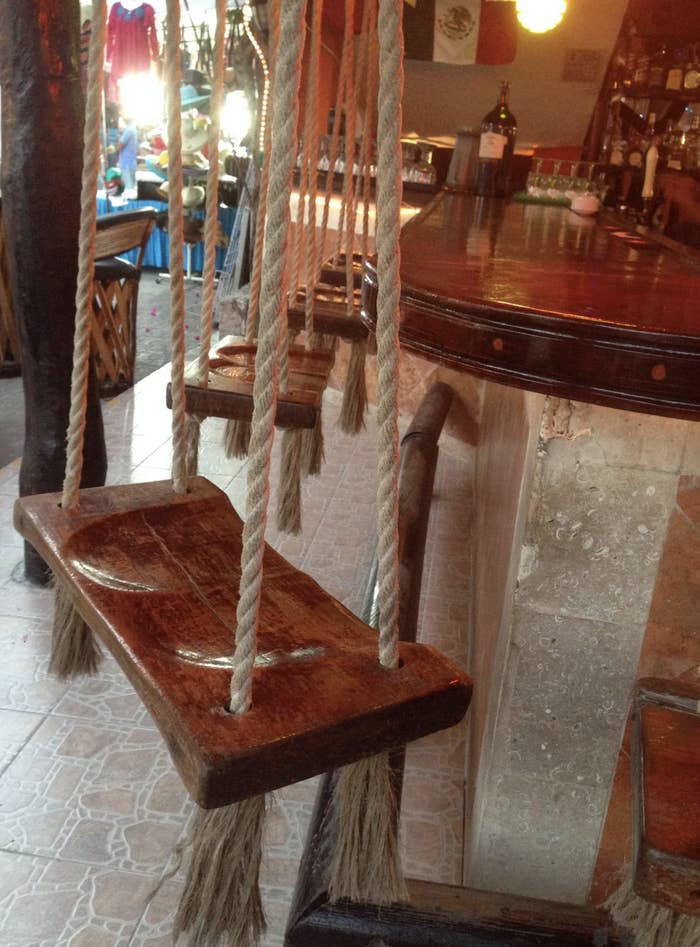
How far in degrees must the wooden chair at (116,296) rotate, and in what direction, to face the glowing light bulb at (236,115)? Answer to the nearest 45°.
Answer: approximately 45° to its right

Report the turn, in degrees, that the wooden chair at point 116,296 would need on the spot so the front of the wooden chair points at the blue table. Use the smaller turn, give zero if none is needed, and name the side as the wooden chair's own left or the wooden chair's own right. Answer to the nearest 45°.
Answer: approximately 45° to the wooden chair's own right

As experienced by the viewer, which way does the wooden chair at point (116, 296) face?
facing away from the viewer and to the left of the viewer
